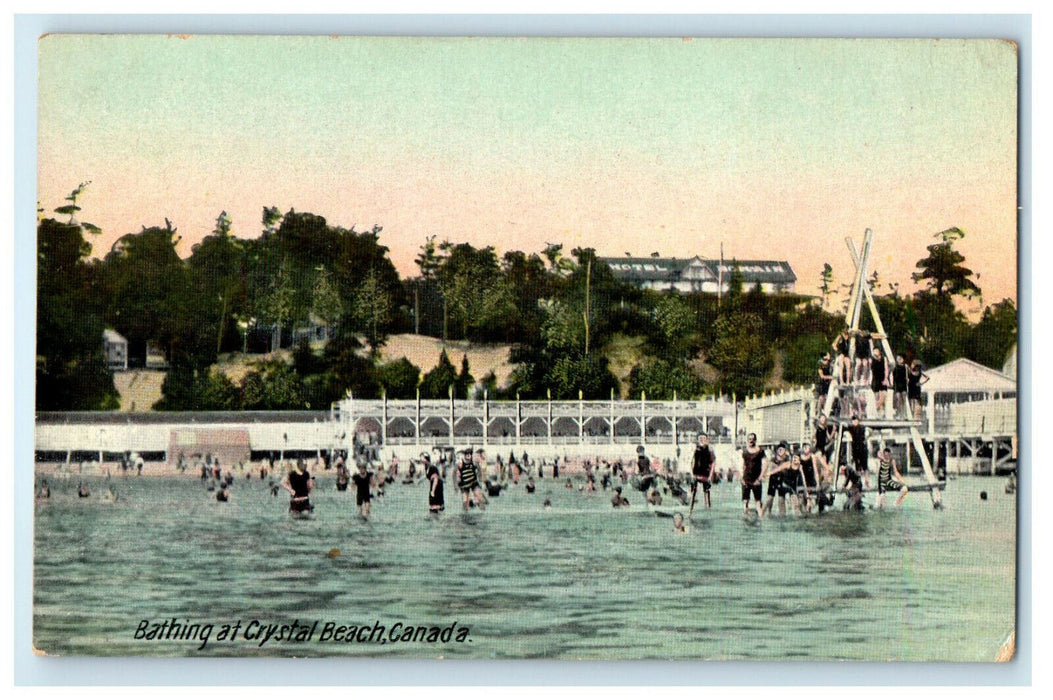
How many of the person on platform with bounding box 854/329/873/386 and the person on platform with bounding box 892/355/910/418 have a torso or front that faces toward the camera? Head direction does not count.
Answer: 2

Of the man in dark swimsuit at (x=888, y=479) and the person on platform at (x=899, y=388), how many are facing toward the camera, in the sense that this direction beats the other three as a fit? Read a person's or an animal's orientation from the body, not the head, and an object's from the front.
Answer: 2

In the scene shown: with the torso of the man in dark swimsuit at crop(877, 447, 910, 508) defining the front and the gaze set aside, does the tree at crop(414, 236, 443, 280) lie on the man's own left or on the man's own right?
on the man's own right

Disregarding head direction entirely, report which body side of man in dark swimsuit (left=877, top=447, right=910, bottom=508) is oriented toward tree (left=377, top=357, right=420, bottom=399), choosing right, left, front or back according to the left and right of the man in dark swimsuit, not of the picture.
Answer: back

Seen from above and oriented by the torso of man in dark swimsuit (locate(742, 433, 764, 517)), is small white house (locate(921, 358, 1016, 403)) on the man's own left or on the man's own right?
on the man's own left

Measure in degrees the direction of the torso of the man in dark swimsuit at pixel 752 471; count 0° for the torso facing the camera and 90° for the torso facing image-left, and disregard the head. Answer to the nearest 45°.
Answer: approximately 0°

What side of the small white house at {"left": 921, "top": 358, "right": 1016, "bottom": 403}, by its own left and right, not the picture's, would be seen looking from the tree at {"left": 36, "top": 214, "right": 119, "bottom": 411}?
right
